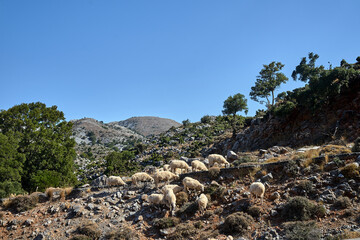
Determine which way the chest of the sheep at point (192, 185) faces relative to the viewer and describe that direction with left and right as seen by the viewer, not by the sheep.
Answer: facing to the right of the viewer
